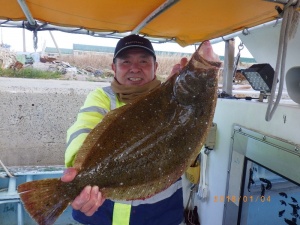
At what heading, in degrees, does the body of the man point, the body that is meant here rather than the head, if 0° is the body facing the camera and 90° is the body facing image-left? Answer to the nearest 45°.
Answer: approximately 0°

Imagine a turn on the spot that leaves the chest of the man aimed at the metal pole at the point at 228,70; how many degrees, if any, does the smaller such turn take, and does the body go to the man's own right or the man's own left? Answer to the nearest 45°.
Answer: approximately 135° to the man's own left

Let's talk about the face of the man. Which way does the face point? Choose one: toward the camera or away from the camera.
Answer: toward the camera
